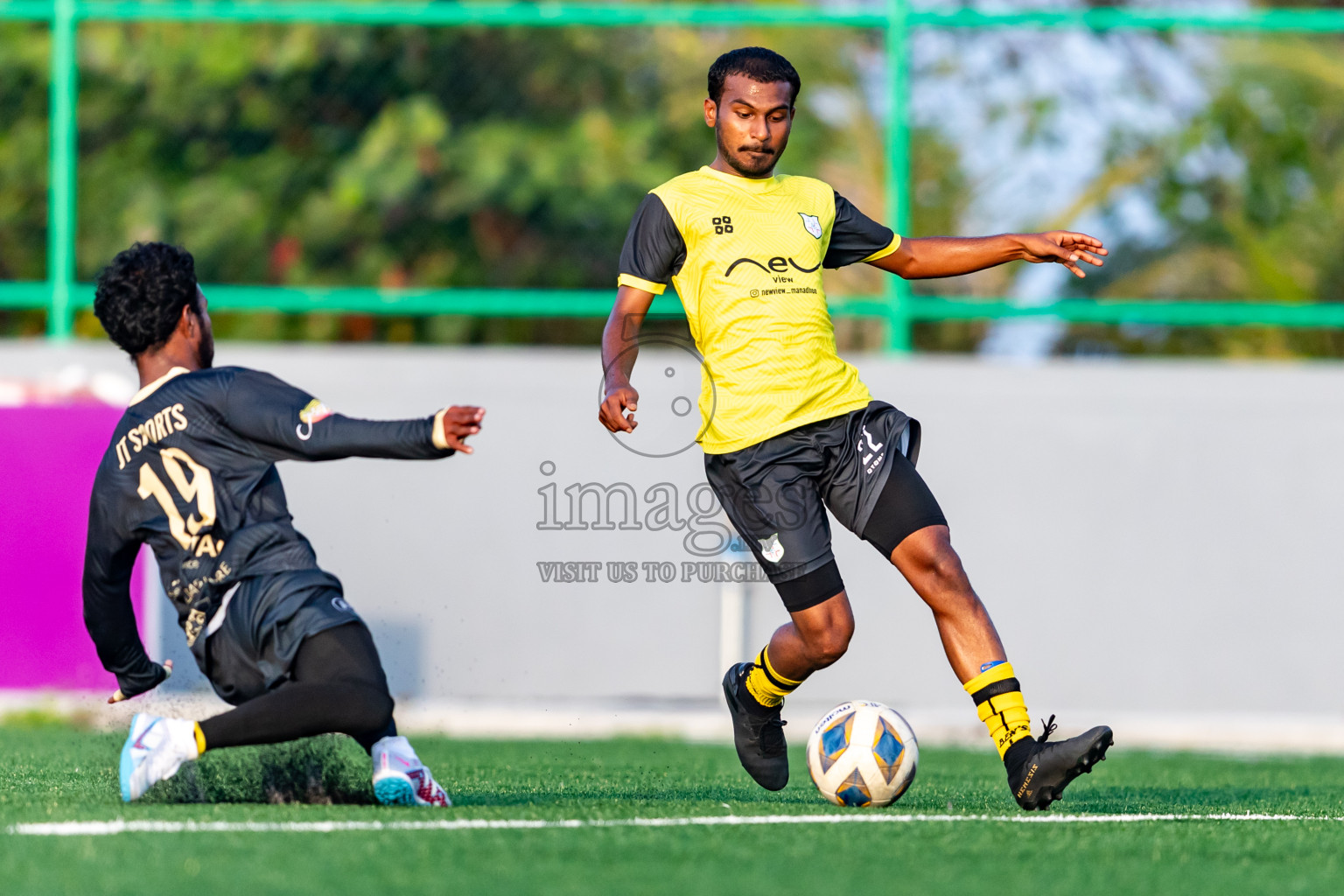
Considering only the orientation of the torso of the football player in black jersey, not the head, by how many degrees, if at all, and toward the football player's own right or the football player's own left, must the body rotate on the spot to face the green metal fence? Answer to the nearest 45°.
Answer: approximately 45° to the football player's own left

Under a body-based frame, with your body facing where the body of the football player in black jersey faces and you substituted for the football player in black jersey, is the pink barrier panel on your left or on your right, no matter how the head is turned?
on your left

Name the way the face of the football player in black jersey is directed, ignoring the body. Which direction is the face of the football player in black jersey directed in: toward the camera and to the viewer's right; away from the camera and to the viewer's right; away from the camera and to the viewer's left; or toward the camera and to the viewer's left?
away from the camera and to the viewer's right

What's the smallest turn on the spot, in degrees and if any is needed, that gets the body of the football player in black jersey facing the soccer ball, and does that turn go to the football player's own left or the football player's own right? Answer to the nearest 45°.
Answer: approximately 45° to the football player's own right

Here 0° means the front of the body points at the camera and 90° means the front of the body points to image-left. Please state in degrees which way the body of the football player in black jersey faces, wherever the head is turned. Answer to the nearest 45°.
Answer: approximately 225°

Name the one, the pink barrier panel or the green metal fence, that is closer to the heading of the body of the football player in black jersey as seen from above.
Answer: the green metal fence

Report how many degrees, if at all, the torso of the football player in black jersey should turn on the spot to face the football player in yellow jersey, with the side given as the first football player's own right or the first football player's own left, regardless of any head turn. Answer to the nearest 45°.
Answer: approximately 45° to the first football player's own right

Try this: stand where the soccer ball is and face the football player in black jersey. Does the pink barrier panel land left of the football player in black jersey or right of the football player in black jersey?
right
